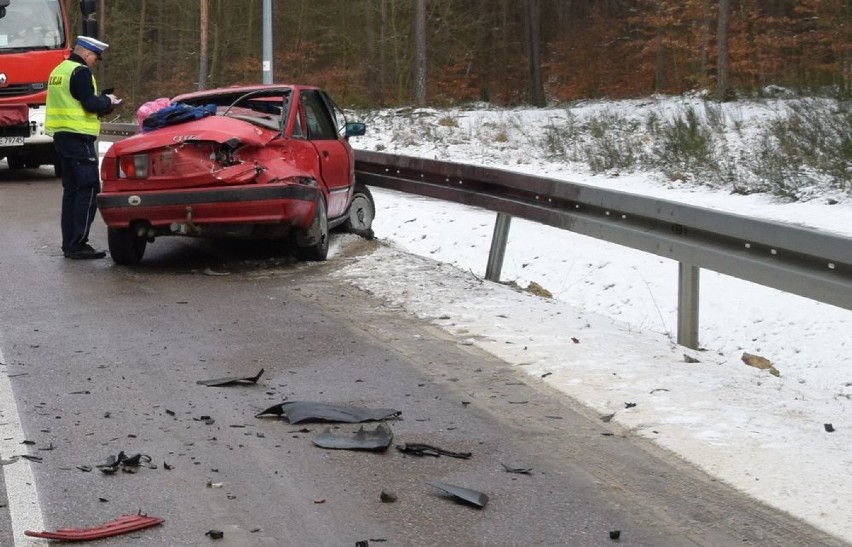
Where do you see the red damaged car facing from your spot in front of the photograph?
facing away from the viewer and to the right of the viewer

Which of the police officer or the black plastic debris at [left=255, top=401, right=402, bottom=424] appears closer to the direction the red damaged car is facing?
the police officer

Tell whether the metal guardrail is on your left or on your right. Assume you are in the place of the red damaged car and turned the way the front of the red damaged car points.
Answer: on your right

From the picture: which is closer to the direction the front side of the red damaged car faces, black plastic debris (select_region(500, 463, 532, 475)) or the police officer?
the police officer

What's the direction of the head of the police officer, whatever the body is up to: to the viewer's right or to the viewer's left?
to the viewer's right

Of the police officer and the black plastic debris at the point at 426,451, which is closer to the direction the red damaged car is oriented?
the police officer

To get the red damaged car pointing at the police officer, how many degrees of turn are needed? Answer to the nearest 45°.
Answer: approximately 90° to its left

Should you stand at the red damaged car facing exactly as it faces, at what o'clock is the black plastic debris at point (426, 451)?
The black plastic debris is roughly at 4 o'clock from the red damaged car.

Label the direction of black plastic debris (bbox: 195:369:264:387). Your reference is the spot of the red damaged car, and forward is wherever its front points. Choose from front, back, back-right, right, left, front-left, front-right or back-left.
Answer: back-right

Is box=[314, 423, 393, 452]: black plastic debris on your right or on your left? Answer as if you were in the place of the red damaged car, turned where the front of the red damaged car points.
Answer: on your right

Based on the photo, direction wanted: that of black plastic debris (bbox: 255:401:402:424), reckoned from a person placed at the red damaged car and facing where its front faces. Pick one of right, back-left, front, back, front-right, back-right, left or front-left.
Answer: back-right

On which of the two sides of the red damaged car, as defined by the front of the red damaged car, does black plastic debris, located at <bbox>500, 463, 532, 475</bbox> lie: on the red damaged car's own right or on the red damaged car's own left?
on the red damaged car's own right
